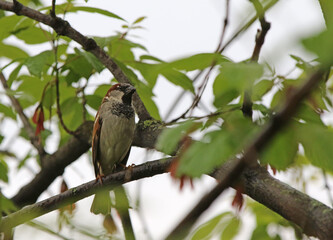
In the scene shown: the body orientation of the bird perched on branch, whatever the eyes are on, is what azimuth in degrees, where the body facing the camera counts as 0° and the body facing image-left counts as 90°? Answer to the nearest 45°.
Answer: approximately 315°
